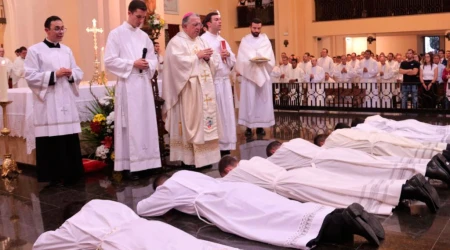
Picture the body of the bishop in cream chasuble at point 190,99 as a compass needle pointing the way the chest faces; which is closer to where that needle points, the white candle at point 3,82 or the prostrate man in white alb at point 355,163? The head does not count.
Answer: the prostrate man in white alb

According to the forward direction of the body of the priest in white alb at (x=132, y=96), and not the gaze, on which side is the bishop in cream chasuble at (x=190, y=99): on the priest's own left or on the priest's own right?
on the priest's own left

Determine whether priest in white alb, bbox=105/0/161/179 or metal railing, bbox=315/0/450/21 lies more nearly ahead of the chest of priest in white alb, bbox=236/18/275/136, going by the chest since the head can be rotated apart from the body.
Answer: the priest in white alb

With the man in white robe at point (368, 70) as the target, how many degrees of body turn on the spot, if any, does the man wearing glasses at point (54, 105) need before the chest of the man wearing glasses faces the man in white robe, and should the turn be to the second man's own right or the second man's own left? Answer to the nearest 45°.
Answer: approximately 90° to the second man's own left

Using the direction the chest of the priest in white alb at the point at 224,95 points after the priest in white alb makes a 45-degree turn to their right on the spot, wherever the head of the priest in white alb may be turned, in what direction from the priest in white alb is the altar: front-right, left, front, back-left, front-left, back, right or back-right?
right

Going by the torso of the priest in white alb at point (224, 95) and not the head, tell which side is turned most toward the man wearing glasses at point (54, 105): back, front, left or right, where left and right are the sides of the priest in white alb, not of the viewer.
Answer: right

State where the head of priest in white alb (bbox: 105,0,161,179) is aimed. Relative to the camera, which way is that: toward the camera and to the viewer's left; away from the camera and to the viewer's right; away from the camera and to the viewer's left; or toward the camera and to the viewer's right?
toward the camera and to the viewer's right

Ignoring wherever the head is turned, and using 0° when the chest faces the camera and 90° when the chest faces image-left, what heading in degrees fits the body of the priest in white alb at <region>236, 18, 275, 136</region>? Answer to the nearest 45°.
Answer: approximately 0°

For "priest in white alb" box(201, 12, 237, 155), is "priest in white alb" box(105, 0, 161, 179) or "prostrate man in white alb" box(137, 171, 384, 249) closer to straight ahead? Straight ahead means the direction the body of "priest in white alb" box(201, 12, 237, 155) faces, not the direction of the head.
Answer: the prostrate man in white alb
